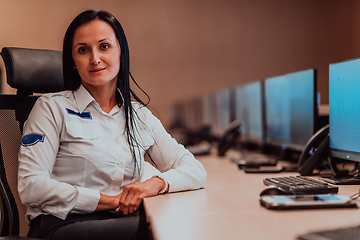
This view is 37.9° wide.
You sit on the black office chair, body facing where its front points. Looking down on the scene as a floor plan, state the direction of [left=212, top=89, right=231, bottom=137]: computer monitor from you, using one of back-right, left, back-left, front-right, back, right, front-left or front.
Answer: left

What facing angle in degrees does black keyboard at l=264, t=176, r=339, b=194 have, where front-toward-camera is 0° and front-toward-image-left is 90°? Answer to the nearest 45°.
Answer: approximately 45°

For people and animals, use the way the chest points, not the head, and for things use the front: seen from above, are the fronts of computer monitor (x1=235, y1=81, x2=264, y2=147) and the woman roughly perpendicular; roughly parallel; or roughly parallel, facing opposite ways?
roughly perpendicular

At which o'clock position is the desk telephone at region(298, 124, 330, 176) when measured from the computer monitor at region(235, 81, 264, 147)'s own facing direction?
The desk telephone is roughly at 10 o'clock from the computer monitor.

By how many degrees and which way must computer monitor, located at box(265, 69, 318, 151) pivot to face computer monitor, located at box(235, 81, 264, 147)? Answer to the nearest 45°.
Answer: approximately 135° to its right

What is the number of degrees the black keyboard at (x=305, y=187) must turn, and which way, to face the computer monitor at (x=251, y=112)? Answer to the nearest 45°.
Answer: approximately 135° to its right

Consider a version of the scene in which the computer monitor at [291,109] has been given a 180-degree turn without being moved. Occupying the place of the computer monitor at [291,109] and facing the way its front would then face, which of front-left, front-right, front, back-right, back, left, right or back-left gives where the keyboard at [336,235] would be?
back-right

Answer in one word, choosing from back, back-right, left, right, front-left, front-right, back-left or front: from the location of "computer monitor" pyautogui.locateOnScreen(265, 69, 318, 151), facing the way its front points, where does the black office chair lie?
front

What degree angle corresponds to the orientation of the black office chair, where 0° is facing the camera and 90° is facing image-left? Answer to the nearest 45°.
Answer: approximately 315°
